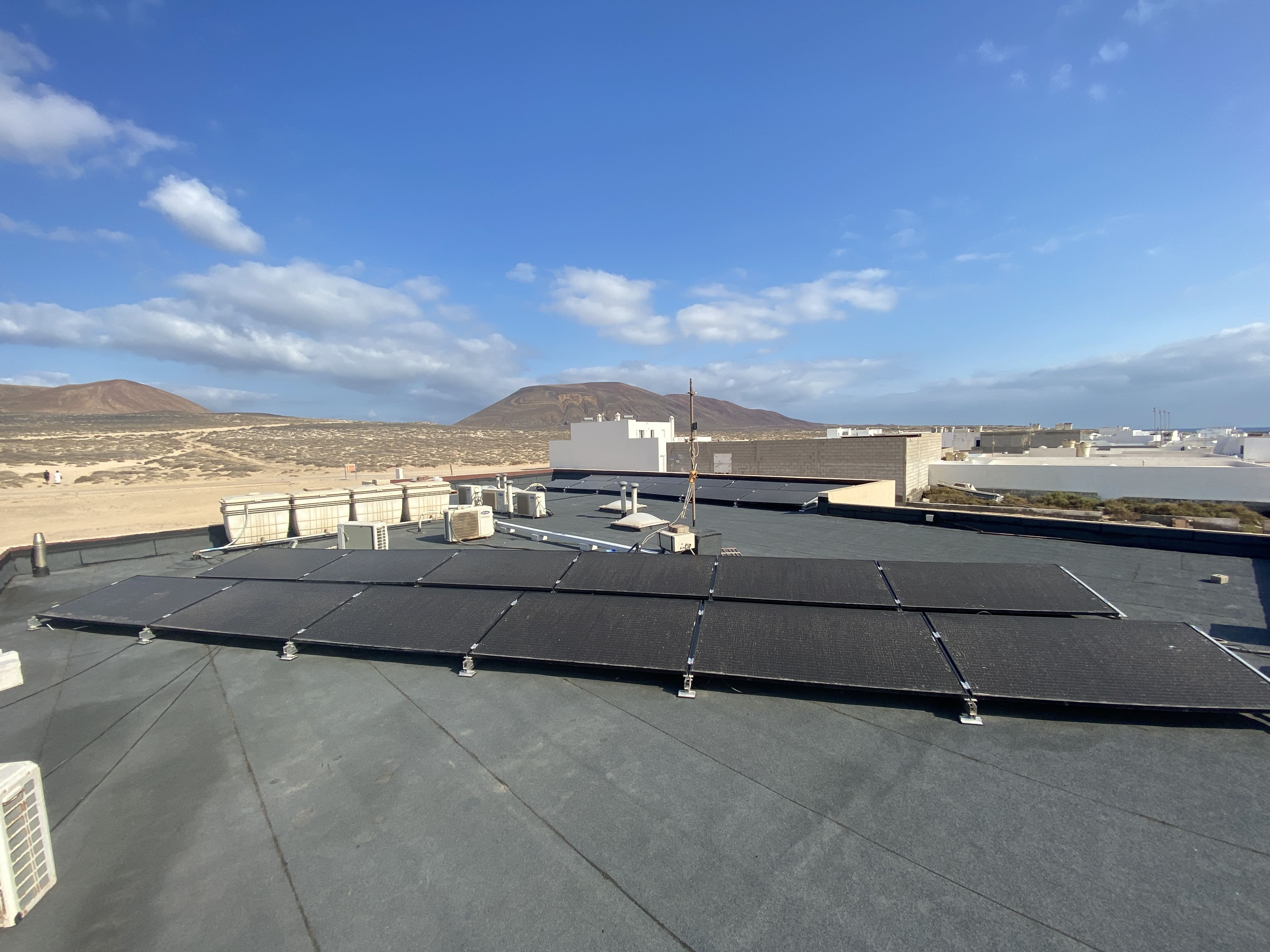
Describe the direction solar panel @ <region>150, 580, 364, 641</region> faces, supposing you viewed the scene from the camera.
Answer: facing the viewer and to the left of the viewer

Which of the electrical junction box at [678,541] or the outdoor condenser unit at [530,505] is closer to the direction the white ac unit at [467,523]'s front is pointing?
the electrical junction box

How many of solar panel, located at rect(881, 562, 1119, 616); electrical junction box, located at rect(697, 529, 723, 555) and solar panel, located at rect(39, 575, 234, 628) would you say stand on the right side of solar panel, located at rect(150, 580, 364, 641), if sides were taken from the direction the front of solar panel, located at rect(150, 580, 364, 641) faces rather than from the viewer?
1

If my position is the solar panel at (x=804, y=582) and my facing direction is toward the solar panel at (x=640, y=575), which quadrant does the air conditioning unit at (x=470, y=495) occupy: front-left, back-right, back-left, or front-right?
front-right

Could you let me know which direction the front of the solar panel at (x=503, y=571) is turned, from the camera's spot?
facing the viewer

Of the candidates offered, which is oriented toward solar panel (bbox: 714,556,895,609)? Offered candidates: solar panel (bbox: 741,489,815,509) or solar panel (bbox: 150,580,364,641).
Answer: solar panel (bbox: 741,489,815,509)

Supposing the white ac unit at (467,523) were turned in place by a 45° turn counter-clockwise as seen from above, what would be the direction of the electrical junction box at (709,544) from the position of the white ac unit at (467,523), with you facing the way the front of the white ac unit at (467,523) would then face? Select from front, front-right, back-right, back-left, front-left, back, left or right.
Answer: front

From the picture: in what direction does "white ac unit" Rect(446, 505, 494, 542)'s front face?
toward the camera

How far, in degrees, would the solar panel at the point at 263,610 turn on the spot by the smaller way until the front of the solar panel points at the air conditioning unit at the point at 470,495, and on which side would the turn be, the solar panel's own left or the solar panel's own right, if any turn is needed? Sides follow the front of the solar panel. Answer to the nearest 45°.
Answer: approximately 180°

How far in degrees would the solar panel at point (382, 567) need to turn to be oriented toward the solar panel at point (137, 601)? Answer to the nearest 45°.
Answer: approximately 90° to its right

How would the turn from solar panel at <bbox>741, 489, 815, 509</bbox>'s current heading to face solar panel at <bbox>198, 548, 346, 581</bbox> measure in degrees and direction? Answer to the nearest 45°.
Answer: approximately 45° to its right

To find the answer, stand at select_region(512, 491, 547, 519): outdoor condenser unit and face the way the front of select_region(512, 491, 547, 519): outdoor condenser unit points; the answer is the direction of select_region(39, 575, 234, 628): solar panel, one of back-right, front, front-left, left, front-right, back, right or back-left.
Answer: front

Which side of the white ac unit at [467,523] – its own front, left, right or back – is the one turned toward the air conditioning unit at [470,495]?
back

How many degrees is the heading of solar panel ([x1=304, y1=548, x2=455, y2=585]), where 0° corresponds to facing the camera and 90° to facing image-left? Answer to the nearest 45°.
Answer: approximately 0°

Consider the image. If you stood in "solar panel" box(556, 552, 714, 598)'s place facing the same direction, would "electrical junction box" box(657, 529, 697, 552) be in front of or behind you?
behind

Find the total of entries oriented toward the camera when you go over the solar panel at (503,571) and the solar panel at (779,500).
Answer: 2

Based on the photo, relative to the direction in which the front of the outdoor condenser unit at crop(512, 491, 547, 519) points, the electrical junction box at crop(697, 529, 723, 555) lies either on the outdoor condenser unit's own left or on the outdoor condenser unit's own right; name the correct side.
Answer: on the outdoor condenser unit's own left

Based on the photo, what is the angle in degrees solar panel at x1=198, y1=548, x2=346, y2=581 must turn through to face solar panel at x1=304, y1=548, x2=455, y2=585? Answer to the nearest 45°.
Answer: approximately 90° to its left

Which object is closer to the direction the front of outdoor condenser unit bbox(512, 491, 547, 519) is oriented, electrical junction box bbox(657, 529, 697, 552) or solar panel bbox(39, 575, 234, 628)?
the solar panel
